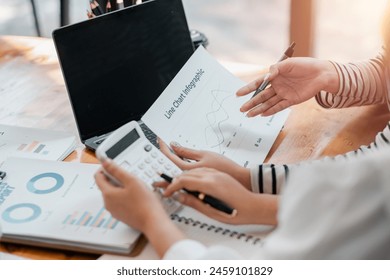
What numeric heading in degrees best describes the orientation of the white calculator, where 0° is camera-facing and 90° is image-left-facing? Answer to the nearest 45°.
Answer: approximately 315°
